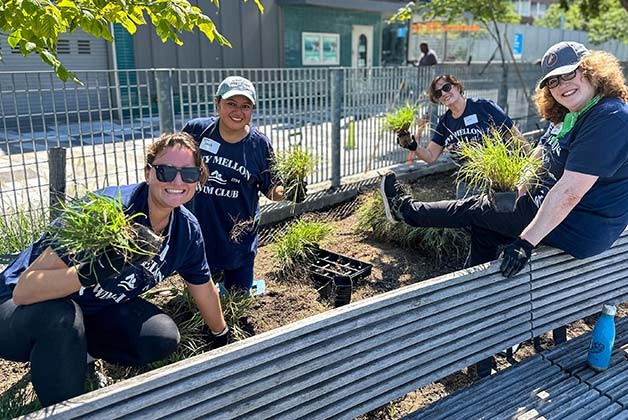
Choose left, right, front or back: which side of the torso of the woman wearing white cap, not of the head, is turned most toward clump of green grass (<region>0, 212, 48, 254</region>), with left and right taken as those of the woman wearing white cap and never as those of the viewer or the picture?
right

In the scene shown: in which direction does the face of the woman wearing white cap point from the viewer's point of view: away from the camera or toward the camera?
toward the camera

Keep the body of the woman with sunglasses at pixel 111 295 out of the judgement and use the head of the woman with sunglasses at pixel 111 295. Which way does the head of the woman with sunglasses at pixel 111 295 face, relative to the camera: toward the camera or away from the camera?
toward the camera

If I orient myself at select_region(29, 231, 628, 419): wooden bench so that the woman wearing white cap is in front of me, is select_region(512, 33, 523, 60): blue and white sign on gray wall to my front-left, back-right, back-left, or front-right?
front-right

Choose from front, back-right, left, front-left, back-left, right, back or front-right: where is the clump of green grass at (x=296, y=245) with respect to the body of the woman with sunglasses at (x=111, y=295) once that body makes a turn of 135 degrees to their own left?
front

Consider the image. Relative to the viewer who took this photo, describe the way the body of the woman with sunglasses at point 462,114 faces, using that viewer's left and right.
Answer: facing the viewer and to the left of the viewer

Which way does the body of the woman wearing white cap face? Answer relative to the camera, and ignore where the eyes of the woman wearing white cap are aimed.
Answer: toward the camera

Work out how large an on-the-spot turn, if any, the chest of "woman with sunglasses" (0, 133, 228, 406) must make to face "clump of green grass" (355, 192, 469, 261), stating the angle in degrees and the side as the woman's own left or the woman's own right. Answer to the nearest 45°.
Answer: approximately 135° to the woman's own left

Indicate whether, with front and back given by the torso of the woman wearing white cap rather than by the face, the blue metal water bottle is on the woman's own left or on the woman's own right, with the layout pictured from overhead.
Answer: on the woman's own left

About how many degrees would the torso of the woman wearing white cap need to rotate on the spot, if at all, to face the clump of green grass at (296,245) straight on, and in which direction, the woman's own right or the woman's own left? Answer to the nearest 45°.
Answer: approximately 135° to the woman's own left

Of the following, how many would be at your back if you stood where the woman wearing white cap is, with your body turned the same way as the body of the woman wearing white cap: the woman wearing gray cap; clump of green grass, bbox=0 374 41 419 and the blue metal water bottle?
0

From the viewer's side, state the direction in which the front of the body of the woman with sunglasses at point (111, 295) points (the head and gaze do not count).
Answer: toward the camera

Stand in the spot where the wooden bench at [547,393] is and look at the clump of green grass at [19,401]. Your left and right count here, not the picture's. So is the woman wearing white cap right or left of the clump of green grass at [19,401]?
right

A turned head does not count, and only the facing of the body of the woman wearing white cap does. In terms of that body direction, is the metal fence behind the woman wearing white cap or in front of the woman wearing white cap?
behind
